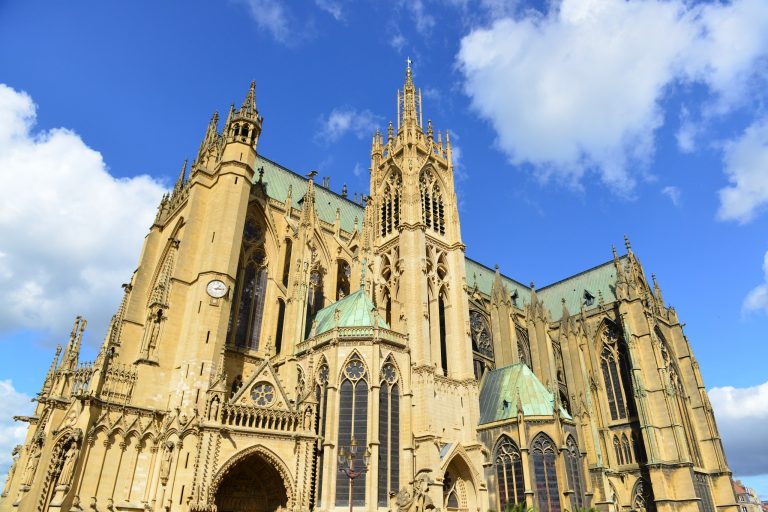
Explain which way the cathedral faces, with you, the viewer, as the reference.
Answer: facing the viewer and to the left of the viewer
